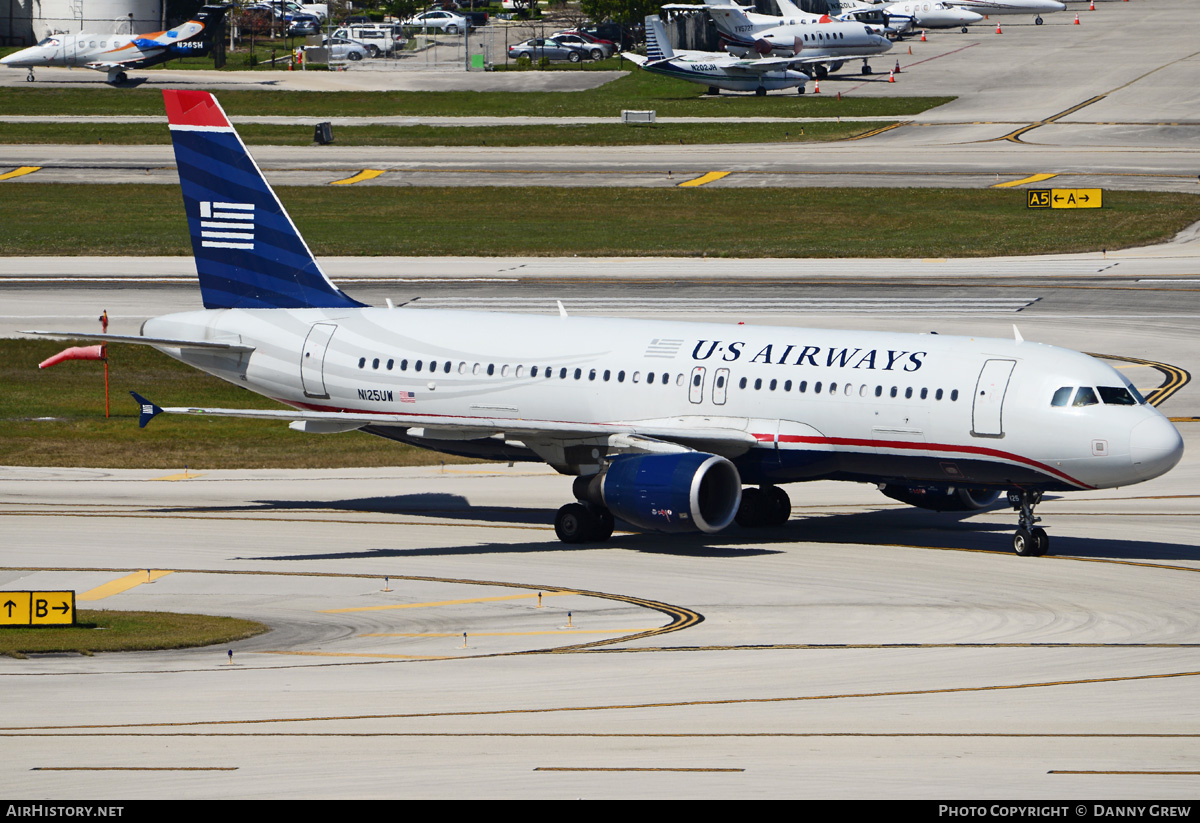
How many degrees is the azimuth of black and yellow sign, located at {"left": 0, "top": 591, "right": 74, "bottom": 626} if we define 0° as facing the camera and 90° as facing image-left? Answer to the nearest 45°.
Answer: approximately 0°

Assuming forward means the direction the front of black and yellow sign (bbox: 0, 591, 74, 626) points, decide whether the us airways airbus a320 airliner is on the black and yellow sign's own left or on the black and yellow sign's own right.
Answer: on the black and yellow sign's own left
